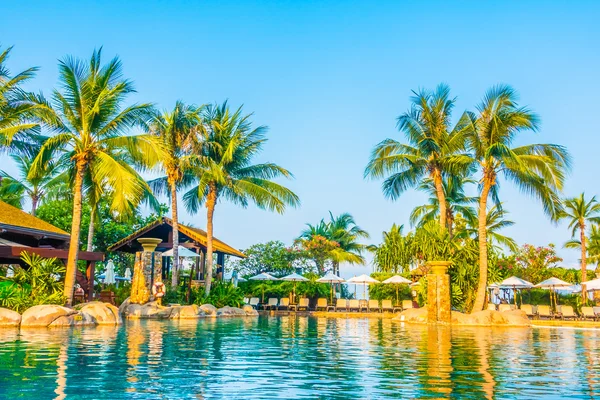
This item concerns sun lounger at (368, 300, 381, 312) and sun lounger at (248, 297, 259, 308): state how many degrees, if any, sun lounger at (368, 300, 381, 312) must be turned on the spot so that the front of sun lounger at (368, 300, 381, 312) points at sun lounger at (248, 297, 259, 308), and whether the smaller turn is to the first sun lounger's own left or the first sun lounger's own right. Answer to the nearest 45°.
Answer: approximately 90° to the first sun lounger's own right

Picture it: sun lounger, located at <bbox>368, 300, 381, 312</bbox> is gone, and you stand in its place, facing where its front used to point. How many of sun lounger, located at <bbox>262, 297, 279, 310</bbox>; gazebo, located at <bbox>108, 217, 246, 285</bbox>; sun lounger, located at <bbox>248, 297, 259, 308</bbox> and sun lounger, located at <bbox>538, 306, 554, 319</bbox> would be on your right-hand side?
3

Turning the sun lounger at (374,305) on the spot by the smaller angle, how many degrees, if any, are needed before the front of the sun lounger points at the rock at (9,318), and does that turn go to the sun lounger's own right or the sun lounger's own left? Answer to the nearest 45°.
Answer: approximately 45° to the sun lounger's own right

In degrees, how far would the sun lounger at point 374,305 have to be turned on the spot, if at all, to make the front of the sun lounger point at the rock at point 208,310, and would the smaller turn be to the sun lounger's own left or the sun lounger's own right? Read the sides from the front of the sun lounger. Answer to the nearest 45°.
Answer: approximately 45° to the sun lounger's own right

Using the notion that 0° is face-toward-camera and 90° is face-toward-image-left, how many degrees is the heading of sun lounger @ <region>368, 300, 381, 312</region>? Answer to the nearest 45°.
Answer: approximately 0°

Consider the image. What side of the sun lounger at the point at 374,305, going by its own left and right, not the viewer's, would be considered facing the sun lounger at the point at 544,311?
left

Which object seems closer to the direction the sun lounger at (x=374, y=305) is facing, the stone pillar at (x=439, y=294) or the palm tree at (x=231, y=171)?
the stone pillar

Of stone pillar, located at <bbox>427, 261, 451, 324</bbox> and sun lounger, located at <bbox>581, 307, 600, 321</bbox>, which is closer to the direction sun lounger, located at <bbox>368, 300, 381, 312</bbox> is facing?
the stone pillar

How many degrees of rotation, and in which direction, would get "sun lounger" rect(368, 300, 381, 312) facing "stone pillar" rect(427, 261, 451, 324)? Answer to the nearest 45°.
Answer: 0° — it already faces it
